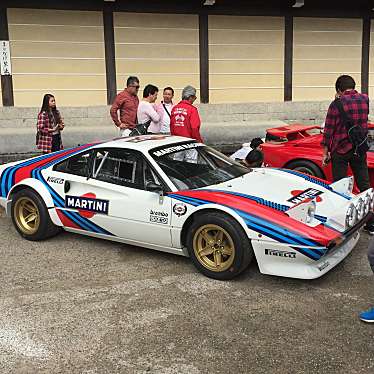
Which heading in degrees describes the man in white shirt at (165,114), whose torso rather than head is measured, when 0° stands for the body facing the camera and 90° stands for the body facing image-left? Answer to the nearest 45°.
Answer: approximately 0°

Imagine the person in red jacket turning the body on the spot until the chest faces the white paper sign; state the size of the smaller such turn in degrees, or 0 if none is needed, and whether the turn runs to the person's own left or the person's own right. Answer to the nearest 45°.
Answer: approximately 90° to the person's own left

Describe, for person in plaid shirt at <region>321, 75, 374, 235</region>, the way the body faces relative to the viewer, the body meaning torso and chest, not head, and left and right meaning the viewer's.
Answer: facing away from the viewer and to the left of the viewer

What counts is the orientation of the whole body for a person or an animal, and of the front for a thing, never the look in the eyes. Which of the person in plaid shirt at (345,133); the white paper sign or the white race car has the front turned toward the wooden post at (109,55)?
the person in plaid shirt

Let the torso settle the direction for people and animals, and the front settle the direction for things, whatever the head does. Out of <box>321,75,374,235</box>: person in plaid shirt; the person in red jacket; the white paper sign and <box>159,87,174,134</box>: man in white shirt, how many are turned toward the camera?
2

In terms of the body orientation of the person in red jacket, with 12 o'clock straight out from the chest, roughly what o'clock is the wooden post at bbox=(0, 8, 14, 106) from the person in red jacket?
The wooden post is roughly at 9 o'clock from the person in red jacket.

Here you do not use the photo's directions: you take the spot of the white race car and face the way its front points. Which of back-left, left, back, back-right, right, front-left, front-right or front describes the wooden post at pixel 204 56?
back-left

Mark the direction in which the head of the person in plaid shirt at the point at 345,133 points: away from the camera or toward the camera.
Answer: away from the camera

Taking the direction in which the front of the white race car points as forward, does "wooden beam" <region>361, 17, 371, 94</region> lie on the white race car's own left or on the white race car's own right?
on the white race car's own left
